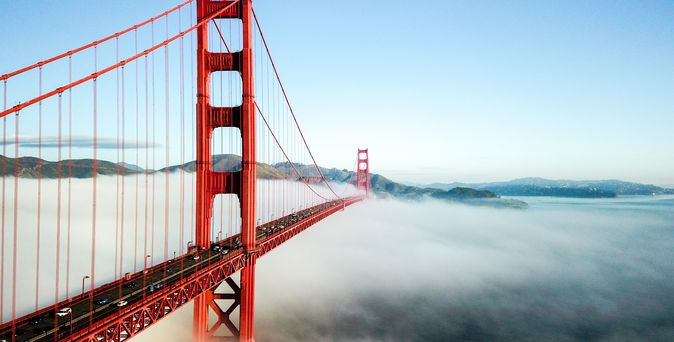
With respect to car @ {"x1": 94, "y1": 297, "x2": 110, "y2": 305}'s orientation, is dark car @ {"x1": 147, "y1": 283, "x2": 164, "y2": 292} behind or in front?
behind

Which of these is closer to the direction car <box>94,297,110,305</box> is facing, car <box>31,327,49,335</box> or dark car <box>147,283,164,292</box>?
the car

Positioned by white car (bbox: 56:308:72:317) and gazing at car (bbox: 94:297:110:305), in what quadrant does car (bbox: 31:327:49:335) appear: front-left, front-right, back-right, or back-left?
back-right

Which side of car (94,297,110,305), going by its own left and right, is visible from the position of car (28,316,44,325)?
front

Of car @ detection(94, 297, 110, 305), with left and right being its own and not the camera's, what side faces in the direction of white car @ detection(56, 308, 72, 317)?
front

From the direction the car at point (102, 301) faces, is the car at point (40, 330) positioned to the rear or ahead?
ahead

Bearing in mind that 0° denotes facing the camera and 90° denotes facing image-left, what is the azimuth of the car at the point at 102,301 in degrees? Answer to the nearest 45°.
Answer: approximately 45°
